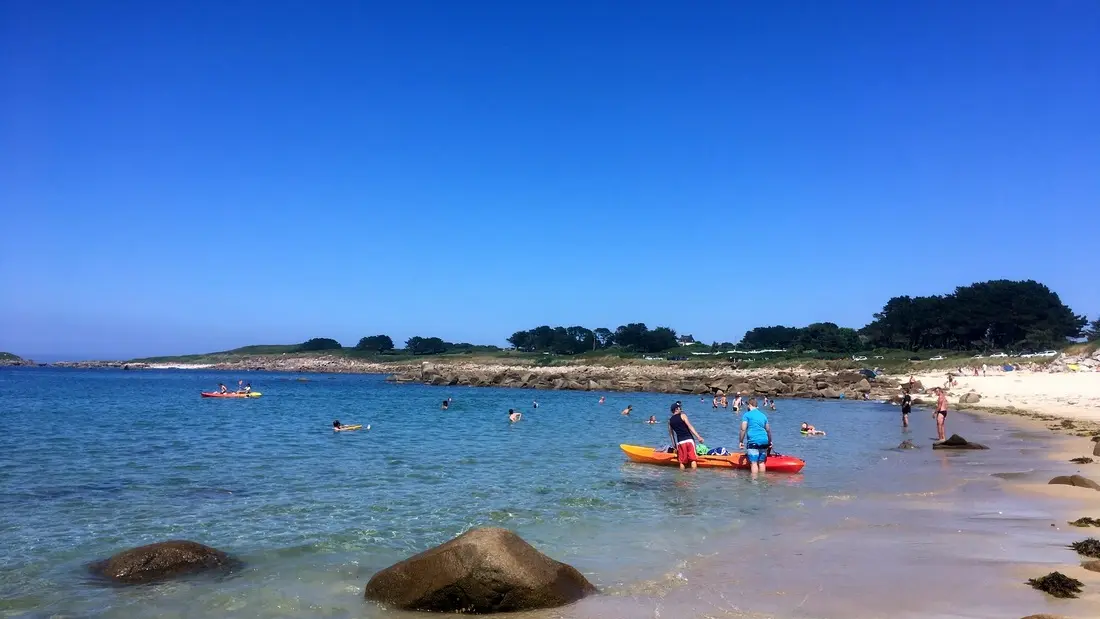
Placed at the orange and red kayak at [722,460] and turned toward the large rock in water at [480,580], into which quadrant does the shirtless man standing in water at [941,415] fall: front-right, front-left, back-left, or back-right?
back-left

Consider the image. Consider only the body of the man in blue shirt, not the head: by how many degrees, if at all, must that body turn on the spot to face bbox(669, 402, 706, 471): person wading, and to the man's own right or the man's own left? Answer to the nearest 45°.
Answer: approximately 90° to the man's own left

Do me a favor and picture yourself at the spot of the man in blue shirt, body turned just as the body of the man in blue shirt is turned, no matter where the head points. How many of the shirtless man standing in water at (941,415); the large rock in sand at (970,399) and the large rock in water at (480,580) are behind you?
1

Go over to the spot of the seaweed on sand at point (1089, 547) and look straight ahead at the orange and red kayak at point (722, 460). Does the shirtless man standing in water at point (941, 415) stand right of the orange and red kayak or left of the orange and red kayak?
right

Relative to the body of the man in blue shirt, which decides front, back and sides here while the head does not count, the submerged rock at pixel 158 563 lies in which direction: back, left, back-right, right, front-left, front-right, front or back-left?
back-left

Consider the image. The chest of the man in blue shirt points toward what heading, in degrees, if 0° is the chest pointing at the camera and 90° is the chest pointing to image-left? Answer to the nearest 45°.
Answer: approximately 180°

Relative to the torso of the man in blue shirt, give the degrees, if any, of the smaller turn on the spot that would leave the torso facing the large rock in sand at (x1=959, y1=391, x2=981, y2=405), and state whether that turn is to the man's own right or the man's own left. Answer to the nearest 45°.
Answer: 0° — they already face it

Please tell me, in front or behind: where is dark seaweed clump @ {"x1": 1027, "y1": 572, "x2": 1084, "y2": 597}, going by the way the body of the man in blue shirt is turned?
behind

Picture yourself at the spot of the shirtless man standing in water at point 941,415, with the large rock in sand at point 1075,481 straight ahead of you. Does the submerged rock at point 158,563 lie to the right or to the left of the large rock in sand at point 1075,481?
right
